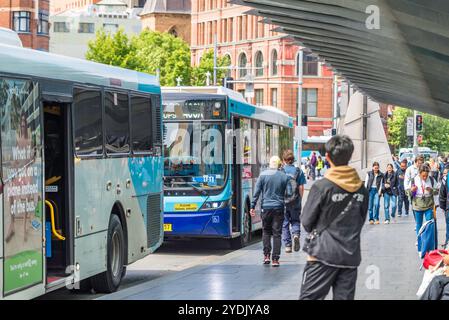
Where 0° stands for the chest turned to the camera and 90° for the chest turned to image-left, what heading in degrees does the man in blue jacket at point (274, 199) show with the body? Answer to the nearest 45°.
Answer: approximately 180°

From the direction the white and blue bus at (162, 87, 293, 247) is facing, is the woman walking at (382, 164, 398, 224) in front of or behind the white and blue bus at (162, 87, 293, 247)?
behind

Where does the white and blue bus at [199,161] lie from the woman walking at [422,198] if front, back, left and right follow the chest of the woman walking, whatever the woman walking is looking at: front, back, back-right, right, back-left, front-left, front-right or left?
right

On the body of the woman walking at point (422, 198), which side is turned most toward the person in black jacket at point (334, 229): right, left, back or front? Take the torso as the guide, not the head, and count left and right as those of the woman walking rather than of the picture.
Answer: front

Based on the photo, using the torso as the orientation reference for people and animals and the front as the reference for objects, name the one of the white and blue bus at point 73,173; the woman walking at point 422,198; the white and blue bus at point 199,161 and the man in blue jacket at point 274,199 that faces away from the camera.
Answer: the man in blue jacket

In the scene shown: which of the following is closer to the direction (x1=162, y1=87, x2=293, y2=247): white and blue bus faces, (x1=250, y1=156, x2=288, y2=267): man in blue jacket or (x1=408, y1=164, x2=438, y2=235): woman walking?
the man in blue jacket

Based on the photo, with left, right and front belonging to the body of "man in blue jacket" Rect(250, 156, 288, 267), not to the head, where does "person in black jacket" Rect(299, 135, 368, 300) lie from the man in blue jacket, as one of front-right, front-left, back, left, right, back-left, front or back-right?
back

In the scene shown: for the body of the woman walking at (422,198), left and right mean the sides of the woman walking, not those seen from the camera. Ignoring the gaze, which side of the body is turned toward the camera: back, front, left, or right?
front

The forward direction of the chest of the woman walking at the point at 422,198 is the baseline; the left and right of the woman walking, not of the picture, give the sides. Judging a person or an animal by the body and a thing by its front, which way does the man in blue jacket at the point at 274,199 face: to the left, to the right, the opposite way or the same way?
the opposite way

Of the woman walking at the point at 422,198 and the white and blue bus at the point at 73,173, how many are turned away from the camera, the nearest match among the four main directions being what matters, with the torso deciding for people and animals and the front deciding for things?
0

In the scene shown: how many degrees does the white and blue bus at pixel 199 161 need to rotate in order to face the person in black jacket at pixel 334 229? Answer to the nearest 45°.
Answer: approximately 45° to its left

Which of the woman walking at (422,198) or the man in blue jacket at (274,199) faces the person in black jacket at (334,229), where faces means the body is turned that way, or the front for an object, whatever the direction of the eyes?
the woman walking
